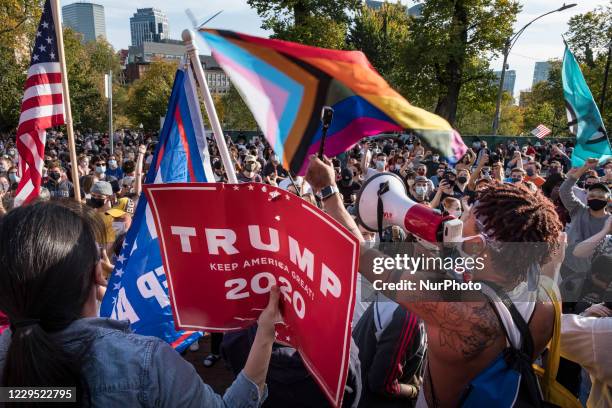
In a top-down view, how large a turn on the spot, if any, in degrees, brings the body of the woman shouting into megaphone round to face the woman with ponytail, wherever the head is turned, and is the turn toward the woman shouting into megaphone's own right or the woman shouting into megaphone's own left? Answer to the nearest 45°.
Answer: approximately 90° to the woman shouting into megaphone's own left

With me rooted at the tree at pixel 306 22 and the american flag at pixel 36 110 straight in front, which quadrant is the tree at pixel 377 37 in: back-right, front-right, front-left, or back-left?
back-left

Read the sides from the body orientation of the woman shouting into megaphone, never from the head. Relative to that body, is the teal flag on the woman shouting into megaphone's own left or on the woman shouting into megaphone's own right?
on the woman shouting into megaphone's own right

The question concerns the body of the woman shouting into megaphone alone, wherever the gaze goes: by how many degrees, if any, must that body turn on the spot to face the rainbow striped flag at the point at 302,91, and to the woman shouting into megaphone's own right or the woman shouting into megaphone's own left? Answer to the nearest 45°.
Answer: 0° — they already face it

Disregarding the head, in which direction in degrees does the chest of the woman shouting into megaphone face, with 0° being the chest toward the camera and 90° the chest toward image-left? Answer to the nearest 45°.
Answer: approximately 135°

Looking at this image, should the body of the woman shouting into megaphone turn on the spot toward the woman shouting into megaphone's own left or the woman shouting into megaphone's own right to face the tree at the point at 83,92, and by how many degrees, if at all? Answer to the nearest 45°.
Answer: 0° — they already face it

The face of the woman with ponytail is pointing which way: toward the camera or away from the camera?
away from the camera

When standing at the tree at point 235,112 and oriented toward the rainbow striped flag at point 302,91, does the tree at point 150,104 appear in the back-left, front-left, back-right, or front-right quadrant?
back-right

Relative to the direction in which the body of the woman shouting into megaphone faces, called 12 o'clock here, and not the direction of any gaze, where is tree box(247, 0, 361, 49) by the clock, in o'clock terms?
The tree is roughly at 1 o'clock from the woman shouting into megaphone.

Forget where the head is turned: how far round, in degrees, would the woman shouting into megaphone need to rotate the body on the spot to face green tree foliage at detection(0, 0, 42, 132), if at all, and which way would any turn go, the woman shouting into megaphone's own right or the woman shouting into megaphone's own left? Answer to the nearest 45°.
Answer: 0° — they already face it

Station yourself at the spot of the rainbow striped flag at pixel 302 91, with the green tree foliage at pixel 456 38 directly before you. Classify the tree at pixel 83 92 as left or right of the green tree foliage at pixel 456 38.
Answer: left

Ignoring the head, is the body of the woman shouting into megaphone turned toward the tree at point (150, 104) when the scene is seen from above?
yes

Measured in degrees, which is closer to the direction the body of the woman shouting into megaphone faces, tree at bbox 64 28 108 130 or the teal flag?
the tree

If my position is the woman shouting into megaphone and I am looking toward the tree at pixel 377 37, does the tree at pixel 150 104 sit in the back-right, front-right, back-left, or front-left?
front-left

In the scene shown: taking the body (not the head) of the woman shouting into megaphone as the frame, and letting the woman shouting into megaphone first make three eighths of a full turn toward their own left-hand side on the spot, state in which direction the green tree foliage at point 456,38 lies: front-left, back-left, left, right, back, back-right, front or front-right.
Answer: back
